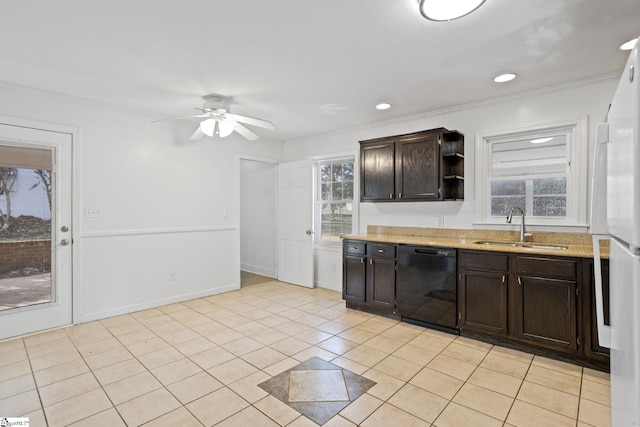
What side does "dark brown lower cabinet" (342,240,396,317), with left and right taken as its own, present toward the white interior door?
right

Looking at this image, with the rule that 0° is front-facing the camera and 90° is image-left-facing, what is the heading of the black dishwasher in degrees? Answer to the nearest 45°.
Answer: approximately 45°

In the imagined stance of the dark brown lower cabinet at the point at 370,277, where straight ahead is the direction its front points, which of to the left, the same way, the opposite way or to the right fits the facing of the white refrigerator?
to the right

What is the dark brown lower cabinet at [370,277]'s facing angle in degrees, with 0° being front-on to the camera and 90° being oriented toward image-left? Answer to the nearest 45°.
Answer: approximately 45°

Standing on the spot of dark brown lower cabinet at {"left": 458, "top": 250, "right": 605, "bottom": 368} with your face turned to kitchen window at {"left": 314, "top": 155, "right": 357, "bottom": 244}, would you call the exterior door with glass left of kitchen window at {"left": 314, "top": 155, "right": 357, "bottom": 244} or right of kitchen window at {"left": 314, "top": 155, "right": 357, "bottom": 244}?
left

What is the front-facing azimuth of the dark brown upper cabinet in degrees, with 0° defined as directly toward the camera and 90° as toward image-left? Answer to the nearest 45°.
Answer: approximately 45°

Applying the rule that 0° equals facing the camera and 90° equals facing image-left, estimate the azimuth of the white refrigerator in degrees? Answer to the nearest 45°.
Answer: approximately 90°

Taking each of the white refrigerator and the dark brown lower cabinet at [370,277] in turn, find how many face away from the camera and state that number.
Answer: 0

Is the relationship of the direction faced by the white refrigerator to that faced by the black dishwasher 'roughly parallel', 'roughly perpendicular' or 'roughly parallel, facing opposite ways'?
roughly perpendicular

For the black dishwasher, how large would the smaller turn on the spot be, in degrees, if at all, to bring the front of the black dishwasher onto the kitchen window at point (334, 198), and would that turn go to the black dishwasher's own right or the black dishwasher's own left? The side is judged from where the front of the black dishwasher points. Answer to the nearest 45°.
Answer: approximately 90° to the black dishwasher's own right

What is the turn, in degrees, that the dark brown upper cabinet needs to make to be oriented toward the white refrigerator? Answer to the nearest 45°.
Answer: approximately 45° to its left

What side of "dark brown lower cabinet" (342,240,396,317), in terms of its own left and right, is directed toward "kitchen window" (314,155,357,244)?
right
